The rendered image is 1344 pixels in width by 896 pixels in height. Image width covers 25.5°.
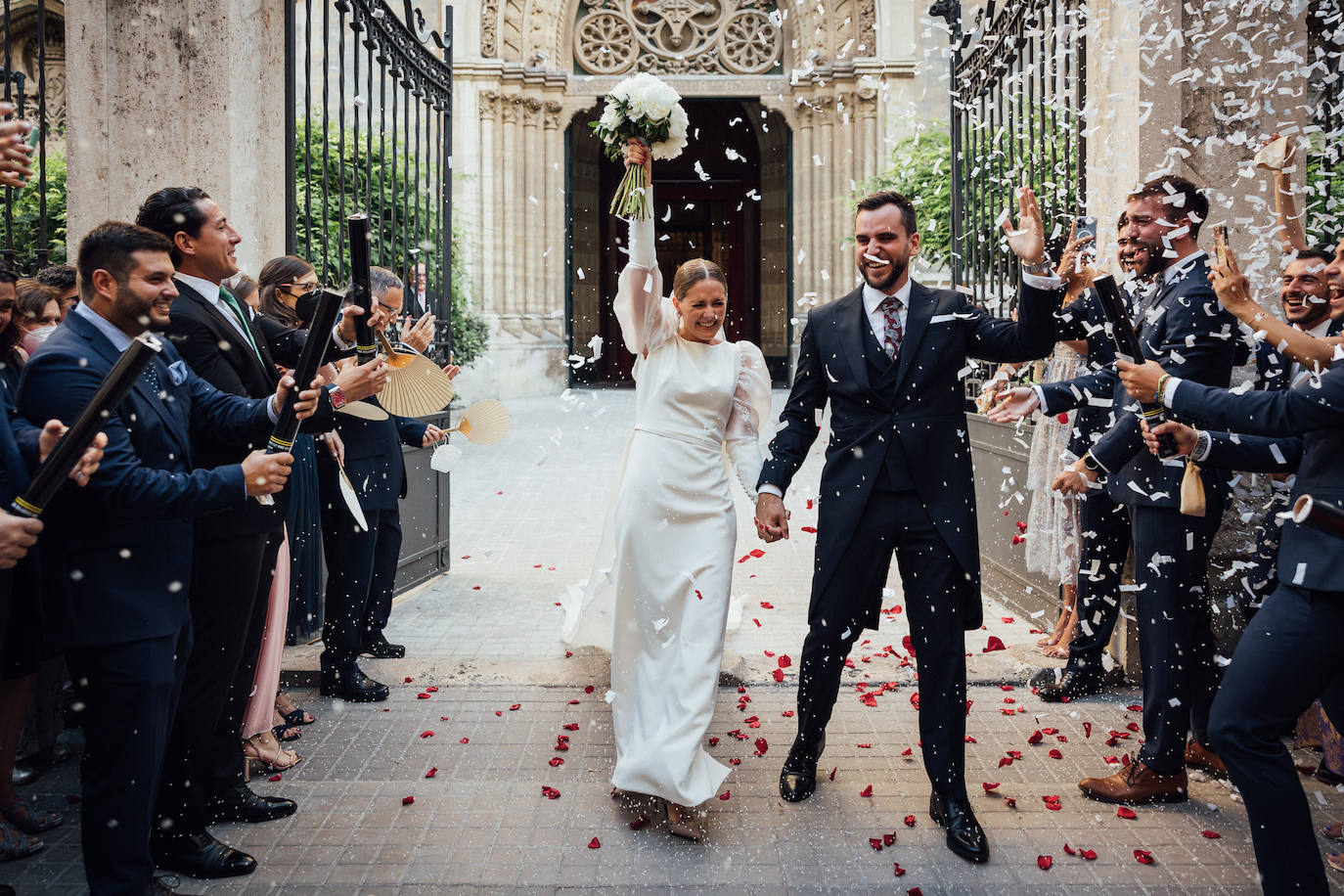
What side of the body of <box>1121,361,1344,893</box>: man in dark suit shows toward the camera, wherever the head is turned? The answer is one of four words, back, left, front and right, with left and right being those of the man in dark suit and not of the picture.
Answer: left

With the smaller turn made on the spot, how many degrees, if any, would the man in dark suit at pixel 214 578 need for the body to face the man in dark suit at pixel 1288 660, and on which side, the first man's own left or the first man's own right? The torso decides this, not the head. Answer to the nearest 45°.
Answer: approximately 45° to the first man's own right

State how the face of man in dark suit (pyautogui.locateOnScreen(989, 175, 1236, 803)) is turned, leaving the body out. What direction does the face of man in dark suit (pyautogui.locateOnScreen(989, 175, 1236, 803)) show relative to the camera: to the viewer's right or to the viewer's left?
to the viewer's left

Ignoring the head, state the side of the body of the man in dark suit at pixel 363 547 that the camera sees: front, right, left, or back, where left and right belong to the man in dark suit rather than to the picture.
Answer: right

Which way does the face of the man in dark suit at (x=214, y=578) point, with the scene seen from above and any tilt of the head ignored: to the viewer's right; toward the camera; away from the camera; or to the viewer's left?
to the viewer's right

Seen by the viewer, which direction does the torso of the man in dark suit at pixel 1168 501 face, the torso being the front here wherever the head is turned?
to the viewer's left

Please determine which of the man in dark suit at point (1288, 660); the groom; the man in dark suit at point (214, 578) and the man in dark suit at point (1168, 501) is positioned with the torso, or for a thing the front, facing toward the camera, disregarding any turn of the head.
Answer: the groom

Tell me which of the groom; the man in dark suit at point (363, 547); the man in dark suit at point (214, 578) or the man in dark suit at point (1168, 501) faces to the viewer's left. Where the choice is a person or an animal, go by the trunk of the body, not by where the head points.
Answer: the man in dark suit at point (1168, 501)

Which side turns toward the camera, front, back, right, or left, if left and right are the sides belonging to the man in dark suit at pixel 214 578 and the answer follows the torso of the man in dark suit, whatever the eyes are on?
right
